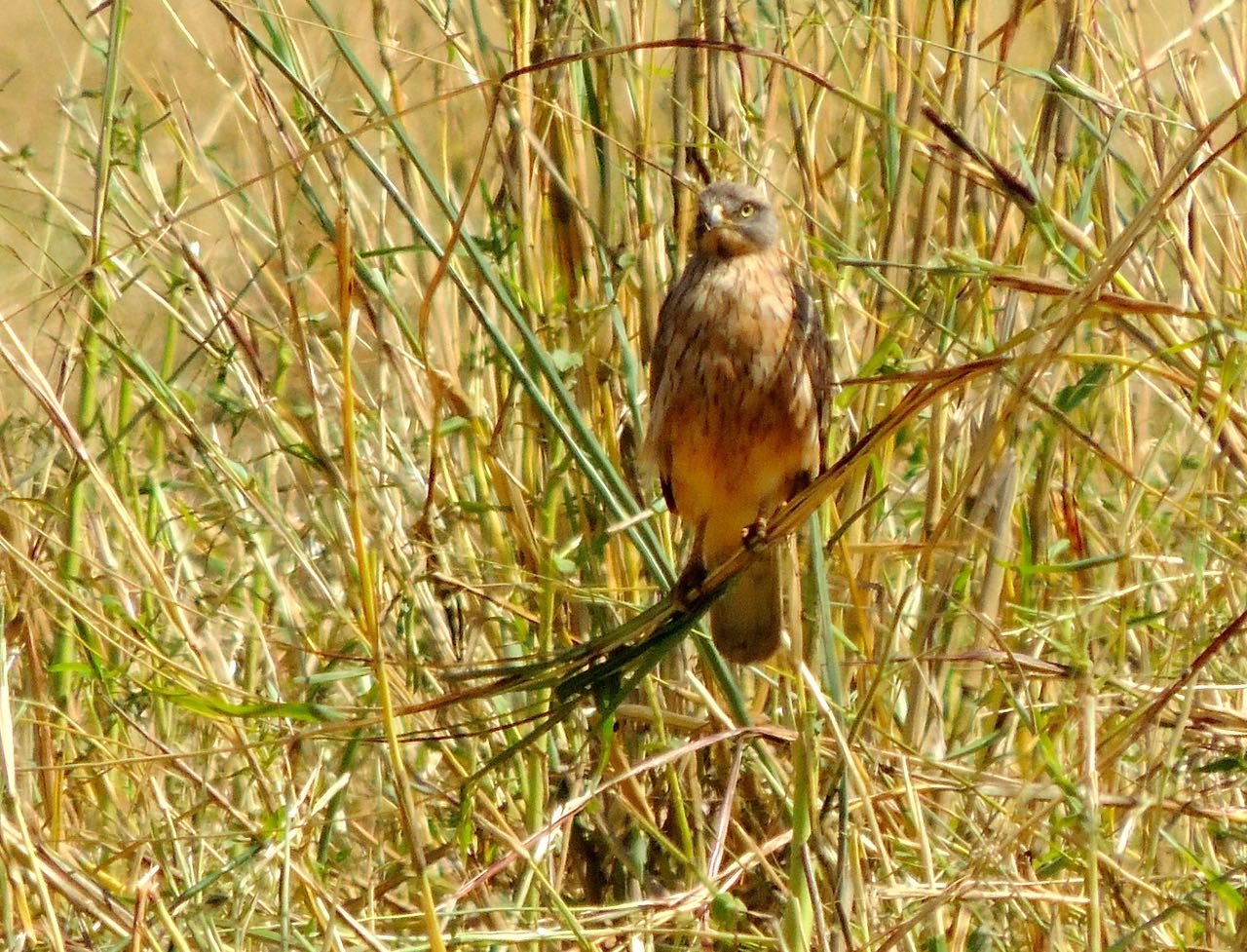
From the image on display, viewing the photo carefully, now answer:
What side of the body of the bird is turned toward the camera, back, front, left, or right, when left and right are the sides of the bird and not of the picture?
front
